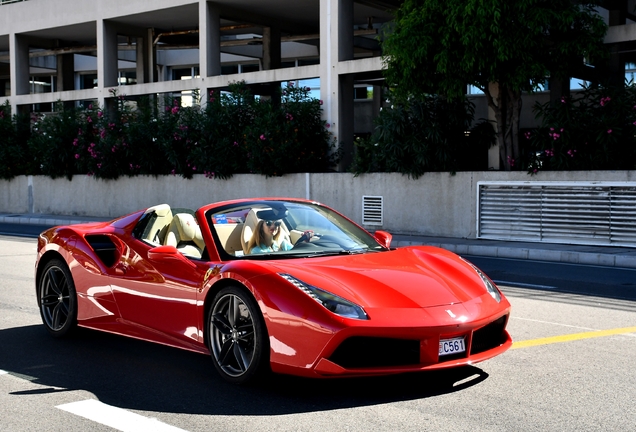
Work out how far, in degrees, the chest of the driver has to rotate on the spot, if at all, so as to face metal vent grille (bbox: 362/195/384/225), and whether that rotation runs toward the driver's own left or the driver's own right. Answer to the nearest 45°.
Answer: approximately 135° to the driver's own left

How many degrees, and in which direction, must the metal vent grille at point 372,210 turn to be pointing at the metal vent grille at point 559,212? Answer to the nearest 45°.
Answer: approximately 45° to its left

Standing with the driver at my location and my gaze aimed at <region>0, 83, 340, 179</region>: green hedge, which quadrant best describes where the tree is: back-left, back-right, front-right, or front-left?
front-right

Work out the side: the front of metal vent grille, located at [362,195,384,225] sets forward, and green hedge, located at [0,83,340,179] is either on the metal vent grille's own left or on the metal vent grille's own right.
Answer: on the metal vent grille's own right

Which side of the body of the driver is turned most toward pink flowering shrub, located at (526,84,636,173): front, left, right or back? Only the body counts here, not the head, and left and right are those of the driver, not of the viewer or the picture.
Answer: left

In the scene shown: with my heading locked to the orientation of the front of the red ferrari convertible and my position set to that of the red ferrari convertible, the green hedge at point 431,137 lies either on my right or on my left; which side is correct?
on my left

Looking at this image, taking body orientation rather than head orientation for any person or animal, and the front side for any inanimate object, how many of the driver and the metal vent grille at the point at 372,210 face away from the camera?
0

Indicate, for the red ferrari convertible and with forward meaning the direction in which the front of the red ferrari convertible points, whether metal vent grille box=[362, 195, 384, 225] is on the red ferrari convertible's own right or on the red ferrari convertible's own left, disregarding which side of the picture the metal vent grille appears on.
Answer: on the red ferrari convertible's own left

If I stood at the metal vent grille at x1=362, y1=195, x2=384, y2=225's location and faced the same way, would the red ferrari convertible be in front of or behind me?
in front

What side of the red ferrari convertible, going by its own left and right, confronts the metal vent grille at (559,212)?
left

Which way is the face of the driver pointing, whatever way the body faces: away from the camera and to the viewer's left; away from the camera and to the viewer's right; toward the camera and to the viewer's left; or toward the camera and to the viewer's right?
toward the camera and to the viewer's right

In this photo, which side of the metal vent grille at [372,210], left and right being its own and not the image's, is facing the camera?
front

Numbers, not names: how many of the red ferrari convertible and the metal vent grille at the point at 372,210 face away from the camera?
0

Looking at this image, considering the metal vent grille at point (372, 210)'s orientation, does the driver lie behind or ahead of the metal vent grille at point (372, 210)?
ahead

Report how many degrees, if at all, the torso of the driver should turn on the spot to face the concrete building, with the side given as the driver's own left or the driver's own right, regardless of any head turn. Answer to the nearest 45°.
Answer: approximately 135° to the driver's own left

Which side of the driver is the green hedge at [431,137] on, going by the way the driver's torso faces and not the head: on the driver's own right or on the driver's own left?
on the driver's own left

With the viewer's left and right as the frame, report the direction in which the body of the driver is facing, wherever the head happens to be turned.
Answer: facing the viewer and to the right of the viewer

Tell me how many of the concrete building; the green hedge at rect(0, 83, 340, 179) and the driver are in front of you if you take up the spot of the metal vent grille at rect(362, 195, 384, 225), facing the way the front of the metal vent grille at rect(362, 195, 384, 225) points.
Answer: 1
